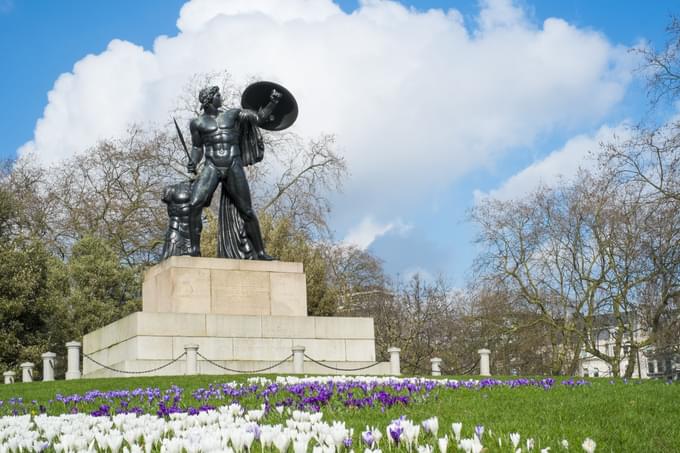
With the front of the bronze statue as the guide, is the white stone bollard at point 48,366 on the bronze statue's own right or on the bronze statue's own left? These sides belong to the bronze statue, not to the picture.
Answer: on the bronze statue's own right

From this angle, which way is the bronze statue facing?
toward the camera
